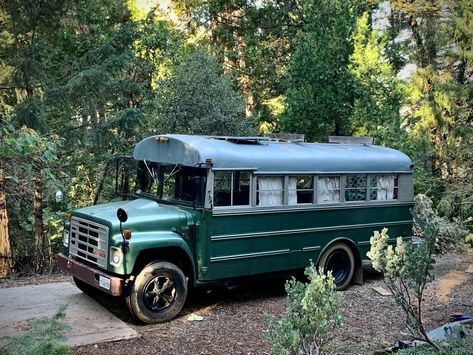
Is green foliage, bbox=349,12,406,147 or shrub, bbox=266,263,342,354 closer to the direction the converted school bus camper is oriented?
the shrub

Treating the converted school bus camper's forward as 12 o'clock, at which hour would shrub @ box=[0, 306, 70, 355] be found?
The shrub is roughly at 11 o'clock from the converted school bus camper.

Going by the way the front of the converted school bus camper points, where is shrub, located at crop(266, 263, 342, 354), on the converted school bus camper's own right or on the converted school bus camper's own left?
on the converted school bus camper's own left

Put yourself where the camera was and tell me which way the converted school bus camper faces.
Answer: facing the viewer and to the left of the viewer

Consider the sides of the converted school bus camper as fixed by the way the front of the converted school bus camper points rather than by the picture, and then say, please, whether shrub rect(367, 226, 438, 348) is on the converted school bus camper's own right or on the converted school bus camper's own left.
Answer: on the converted school bus camper's own left

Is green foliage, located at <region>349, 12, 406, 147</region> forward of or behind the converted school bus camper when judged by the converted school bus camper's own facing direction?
behind

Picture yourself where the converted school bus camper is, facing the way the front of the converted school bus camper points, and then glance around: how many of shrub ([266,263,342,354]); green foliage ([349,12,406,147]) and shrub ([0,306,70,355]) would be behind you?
1

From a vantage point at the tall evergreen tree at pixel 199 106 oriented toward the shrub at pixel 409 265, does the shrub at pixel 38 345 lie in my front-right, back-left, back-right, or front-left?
front-right

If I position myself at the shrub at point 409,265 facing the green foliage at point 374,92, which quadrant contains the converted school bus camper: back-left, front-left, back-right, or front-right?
front-left

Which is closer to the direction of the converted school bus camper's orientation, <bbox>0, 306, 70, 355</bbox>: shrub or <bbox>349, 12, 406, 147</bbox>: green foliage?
the shrub

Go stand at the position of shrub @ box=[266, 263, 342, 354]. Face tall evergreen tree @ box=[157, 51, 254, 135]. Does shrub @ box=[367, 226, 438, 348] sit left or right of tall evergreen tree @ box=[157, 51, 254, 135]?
right

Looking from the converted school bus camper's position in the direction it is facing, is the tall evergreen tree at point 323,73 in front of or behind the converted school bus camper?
behind

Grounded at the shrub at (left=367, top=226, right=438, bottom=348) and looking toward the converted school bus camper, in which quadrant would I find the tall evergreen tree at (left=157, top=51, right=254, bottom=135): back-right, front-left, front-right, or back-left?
front-right
